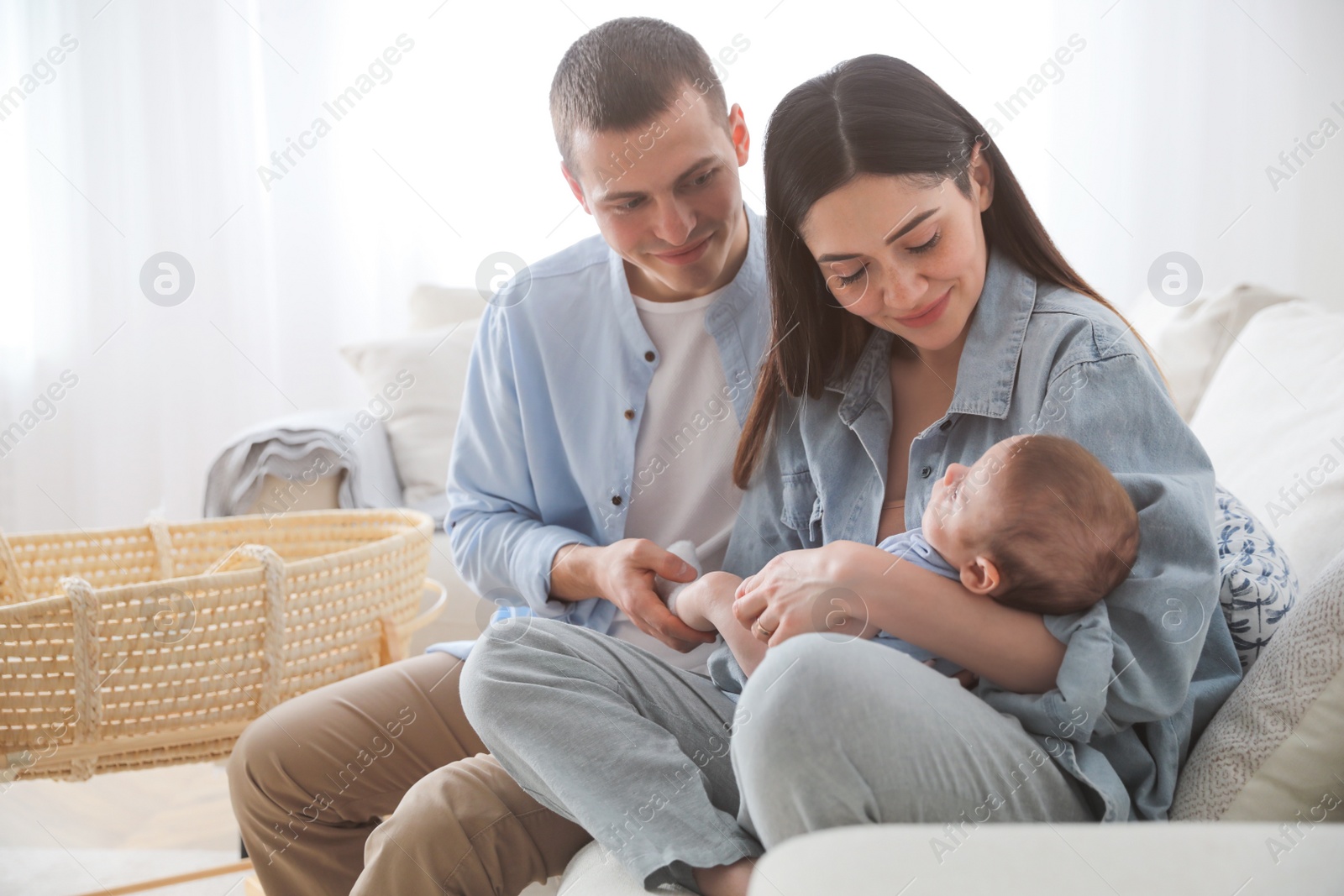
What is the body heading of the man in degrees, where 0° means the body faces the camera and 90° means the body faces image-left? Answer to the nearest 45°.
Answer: approximately 0°

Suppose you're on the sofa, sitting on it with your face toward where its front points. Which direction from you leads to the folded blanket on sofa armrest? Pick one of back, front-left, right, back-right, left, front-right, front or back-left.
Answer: right

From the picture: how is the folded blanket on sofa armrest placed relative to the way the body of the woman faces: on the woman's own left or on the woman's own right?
on the woman's own right

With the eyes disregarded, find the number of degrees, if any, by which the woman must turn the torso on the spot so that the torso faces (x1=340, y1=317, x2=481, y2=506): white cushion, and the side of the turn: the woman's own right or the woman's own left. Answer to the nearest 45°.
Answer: approximately 90° to the woman's own right

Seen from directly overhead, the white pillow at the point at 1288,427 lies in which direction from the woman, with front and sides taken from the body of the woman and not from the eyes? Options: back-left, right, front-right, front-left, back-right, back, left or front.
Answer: back

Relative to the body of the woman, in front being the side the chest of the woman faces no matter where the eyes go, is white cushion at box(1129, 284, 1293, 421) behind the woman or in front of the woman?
behind

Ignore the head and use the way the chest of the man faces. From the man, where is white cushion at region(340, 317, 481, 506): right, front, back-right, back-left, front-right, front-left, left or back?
back

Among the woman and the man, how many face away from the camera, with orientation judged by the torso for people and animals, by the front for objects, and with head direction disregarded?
0

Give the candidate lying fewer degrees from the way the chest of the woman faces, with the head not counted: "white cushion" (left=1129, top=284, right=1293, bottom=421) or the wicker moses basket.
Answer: the wicker moses basket

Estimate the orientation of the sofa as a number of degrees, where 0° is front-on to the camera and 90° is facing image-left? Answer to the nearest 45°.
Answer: approximately 45°

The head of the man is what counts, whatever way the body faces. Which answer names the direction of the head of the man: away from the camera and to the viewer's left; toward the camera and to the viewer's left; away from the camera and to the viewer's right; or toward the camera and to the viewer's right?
toward the camera and to the viewer's right

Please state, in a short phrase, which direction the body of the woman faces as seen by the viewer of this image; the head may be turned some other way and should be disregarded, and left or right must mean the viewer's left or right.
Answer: facing the viewer and to the left of the viewer

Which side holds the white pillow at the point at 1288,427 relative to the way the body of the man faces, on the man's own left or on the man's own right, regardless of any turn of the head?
on the man's own left
